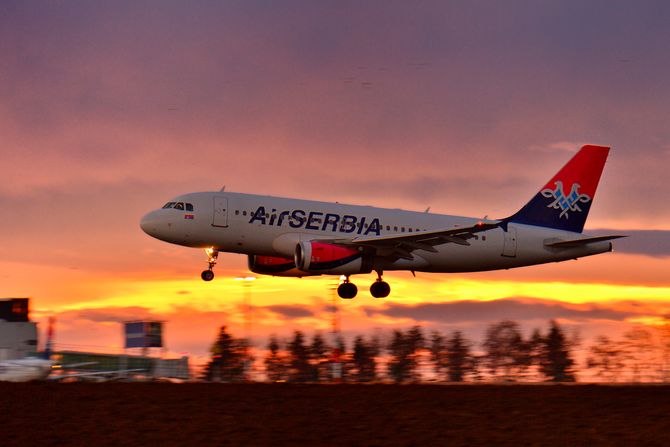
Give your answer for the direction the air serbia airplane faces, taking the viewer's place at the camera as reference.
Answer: facing to the left of the viewer
